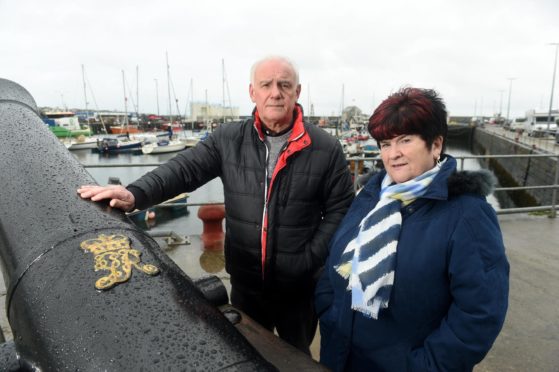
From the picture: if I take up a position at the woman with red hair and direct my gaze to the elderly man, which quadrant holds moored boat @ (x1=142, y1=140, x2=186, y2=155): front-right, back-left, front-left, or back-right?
front-right

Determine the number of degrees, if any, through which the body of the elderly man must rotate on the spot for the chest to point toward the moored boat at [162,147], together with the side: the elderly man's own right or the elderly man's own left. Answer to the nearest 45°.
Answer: approximately 180°

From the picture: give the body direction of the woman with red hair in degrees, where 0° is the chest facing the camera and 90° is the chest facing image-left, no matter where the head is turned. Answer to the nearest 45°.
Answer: approximately 45°

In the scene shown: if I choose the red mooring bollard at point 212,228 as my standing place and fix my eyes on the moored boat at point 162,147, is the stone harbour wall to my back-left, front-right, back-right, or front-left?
front-right

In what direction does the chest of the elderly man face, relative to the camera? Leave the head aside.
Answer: toward the camera

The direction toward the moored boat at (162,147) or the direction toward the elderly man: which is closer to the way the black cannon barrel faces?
the moored boat

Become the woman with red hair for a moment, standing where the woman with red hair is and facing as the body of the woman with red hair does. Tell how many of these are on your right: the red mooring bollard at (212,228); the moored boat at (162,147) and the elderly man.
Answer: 3

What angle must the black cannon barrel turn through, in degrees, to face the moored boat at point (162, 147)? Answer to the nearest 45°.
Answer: approximately 45° to its right

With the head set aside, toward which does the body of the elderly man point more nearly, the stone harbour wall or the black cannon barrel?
the black cannon barrel

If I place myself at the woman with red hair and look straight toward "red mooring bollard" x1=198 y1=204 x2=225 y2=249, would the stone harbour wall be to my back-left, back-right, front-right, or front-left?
front-right

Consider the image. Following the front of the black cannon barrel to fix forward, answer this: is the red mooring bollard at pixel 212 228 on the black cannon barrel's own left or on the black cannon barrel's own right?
on the black cannon barrel's own right

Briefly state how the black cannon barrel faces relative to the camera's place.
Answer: facing away from the viewer and to the left of the viewer

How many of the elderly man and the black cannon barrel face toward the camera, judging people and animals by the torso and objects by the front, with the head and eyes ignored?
1
